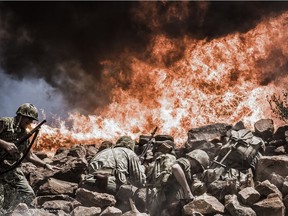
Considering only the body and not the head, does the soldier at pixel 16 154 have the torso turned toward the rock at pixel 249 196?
yes

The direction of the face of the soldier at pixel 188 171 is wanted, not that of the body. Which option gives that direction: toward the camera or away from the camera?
away from the camera

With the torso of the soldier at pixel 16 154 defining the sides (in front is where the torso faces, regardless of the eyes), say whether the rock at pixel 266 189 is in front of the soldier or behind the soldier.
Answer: in front

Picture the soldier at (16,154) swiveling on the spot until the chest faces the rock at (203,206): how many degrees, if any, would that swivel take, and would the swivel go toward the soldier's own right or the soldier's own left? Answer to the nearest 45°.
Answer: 0° — they already face it

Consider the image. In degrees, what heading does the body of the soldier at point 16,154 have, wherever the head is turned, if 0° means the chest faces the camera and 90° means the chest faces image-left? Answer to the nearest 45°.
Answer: approximately 270°
